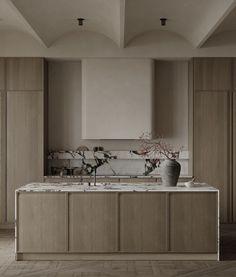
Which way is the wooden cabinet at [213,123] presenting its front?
toward the camera

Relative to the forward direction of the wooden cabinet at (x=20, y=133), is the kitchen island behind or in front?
in front

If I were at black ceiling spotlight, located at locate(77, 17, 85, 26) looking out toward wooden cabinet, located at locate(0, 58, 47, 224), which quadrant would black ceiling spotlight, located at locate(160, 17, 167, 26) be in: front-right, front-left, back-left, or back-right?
back-right

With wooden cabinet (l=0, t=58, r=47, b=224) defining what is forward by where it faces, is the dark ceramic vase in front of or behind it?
in front

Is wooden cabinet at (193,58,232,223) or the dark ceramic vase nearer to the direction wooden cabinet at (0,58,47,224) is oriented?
the dark ceramic vase

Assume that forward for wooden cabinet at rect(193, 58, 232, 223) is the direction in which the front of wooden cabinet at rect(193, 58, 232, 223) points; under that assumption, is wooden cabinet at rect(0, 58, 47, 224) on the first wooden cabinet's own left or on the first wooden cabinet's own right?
on the first wooden cabinet's own right

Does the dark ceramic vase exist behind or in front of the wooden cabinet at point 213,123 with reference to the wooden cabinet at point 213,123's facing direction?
in front

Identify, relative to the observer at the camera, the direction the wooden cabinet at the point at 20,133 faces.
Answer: facing the viewer

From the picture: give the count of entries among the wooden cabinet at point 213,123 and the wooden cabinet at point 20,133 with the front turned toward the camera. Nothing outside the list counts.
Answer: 2

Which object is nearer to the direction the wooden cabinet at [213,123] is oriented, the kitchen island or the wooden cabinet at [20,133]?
the kitchen island

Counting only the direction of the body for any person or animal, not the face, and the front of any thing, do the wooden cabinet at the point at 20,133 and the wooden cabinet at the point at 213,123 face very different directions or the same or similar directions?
same or similar directions
